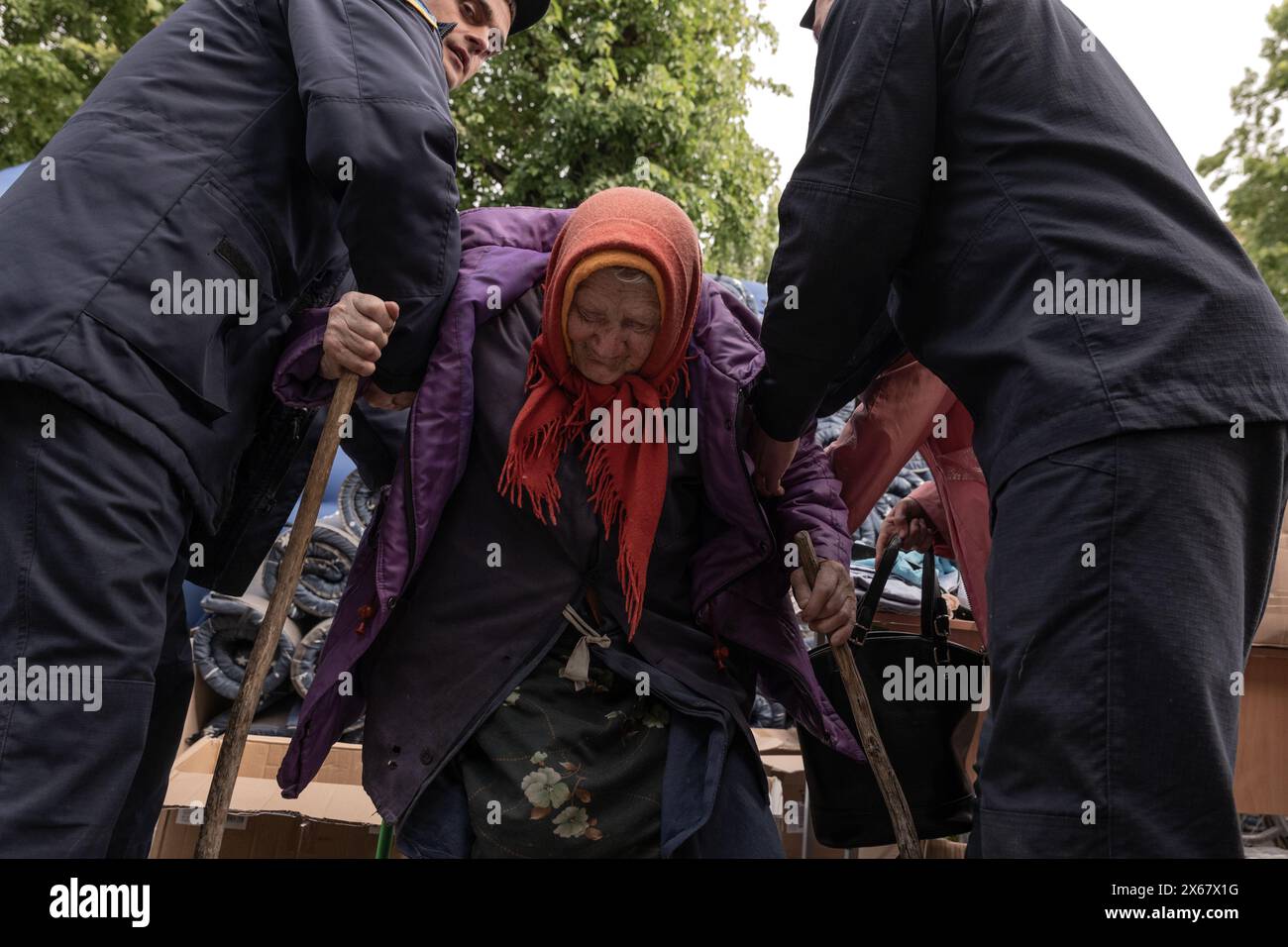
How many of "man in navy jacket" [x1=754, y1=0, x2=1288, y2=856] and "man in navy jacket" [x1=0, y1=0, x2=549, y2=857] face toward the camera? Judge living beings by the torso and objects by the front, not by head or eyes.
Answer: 0

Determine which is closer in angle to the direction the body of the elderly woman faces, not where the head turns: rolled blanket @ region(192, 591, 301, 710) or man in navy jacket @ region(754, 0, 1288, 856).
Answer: the man in navy jacket

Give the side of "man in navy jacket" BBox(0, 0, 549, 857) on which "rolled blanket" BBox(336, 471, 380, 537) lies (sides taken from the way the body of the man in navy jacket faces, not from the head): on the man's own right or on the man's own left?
on the man's own left

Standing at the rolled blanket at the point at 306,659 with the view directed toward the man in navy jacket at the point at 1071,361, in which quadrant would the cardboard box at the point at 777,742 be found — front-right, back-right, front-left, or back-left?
front-left

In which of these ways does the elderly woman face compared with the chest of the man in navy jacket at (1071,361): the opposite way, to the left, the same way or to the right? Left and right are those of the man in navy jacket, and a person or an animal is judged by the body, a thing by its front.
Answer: to the left

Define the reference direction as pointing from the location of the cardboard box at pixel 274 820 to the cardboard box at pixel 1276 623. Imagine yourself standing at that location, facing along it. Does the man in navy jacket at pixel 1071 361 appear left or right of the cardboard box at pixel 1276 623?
right

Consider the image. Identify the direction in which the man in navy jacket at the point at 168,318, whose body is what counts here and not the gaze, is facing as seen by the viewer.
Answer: to the viewer's right

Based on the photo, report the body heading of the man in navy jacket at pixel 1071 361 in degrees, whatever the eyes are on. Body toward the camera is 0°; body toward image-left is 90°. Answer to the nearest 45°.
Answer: approximately 90°

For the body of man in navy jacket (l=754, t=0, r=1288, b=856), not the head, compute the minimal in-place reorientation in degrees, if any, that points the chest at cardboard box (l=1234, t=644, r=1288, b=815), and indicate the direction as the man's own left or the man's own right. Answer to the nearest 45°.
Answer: approximately 90° to the man's own right

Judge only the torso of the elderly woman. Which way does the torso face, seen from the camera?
toward the camera

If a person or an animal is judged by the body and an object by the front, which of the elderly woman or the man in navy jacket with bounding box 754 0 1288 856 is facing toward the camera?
the elderly woman

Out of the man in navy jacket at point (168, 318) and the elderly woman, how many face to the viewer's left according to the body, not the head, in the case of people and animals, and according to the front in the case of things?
0

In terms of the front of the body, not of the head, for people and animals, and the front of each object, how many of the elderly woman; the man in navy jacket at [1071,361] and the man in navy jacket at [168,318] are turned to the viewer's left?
1
